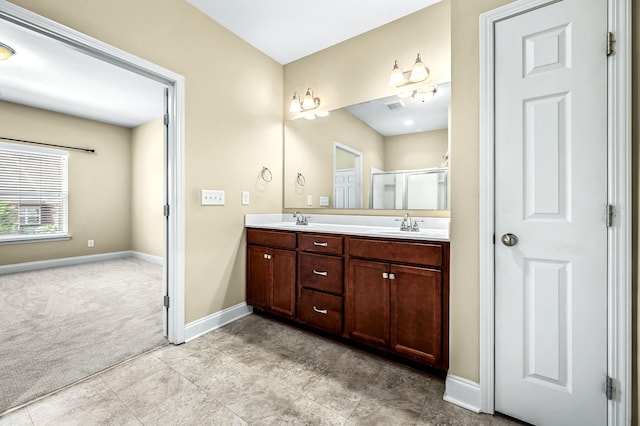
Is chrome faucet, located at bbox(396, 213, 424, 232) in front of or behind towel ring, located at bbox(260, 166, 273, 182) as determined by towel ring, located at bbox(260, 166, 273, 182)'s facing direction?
in front

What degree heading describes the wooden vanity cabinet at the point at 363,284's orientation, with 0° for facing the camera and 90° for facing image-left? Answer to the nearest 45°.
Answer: approximately 45°

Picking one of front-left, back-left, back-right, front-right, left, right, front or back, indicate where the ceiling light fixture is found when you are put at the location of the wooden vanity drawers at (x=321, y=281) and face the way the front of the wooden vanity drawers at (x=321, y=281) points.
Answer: front-right

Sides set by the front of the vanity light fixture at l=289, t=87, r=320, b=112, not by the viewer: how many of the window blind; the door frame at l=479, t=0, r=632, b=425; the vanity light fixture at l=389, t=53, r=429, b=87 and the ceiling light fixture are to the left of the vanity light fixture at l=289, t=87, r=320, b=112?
2

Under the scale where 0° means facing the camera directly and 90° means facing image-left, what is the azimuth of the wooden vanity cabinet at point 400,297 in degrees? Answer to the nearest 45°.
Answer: approximately 45°

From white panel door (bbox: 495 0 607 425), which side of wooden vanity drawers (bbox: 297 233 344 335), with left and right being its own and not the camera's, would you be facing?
left
